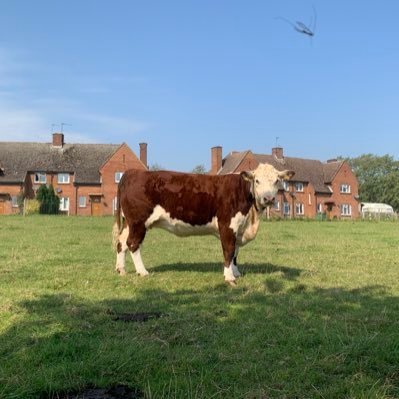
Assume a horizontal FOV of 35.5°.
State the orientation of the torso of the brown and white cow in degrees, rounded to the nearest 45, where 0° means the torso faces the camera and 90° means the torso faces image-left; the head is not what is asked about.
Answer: approximately 270°
